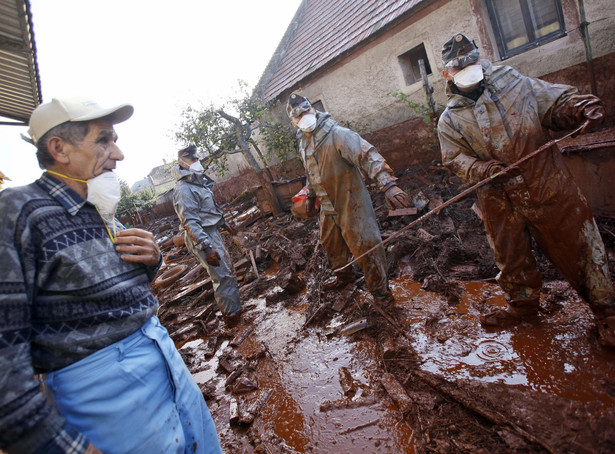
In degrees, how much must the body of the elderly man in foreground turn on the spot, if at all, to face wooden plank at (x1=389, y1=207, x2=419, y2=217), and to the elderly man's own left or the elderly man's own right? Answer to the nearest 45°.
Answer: approximately 90° to the elderly man's own left

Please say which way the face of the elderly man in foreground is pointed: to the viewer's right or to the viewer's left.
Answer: to the viewer's right

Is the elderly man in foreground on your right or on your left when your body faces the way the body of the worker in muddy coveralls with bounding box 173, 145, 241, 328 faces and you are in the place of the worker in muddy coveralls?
on your right

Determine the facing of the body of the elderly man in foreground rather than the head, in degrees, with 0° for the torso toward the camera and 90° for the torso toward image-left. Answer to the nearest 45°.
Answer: approximately 315°

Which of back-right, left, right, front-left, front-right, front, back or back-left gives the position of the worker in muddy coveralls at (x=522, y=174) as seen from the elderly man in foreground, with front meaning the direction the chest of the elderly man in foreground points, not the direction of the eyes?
front-left

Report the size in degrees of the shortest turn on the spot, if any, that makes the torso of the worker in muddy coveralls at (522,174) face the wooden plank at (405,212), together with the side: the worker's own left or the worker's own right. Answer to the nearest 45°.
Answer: approximately 135° to the worker's own right

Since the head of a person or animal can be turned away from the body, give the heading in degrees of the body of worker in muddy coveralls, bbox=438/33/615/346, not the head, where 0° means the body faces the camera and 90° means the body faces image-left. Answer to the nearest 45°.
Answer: approximately 0°

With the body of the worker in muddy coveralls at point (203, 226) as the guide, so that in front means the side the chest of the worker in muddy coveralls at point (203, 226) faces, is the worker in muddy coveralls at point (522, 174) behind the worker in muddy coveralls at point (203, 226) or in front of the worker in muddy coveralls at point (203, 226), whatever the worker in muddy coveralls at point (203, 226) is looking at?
in front
